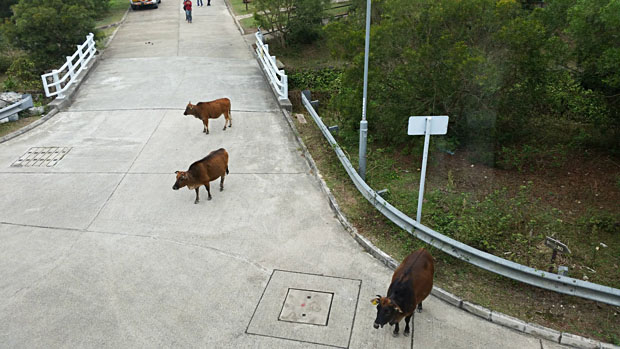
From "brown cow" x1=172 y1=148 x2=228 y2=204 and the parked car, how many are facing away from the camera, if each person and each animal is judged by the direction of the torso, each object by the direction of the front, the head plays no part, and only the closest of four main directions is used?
1

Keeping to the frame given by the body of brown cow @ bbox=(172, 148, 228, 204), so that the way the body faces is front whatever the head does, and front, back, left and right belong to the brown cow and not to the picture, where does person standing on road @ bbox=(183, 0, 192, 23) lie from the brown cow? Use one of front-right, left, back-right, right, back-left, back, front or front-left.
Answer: back-right

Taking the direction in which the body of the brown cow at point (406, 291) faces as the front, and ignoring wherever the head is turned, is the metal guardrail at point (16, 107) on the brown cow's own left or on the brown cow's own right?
on the brown cow's own right

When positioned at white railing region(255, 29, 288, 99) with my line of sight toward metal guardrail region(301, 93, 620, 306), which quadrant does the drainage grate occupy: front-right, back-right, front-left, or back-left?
front-right

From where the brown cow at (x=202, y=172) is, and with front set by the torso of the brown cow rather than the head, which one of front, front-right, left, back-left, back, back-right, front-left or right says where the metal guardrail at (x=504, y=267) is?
left

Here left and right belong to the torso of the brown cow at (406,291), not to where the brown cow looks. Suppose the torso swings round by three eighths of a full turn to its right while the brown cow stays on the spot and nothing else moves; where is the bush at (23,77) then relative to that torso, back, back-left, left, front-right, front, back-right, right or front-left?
front-left

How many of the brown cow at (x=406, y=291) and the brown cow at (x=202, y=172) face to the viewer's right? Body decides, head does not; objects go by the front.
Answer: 0

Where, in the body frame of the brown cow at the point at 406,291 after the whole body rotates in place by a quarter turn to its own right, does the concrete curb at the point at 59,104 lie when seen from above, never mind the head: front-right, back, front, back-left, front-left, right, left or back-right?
front

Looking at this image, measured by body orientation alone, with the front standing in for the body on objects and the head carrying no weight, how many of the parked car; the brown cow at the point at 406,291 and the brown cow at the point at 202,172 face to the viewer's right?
0

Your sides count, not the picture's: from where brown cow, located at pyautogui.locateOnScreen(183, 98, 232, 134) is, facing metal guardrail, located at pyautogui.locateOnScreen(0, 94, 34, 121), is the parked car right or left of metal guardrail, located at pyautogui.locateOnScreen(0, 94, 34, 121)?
right

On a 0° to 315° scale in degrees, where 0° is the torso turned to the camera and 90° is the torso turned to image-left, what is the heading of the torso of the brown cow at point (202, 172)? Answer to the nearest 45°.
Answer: approximately 45°

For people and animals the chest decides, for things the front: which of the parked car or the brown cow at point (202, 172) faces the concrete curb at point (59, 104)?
the parked car
